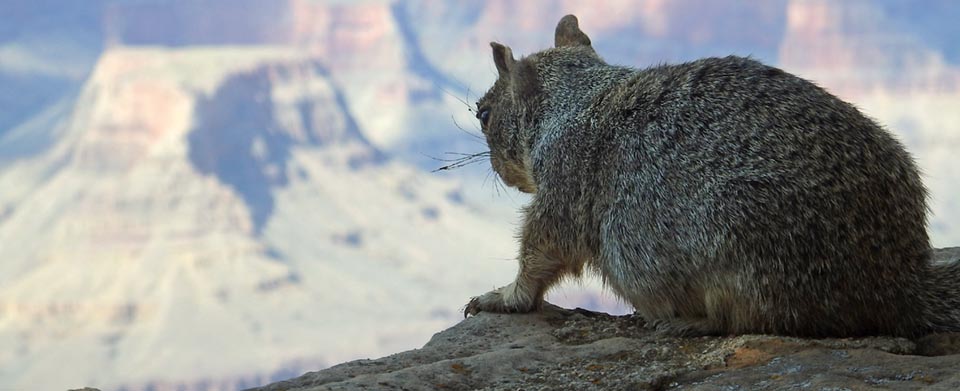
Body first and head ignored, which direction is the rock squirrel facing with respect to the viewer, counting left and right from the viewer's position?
facing away from the viewer and to the left of the viewer
